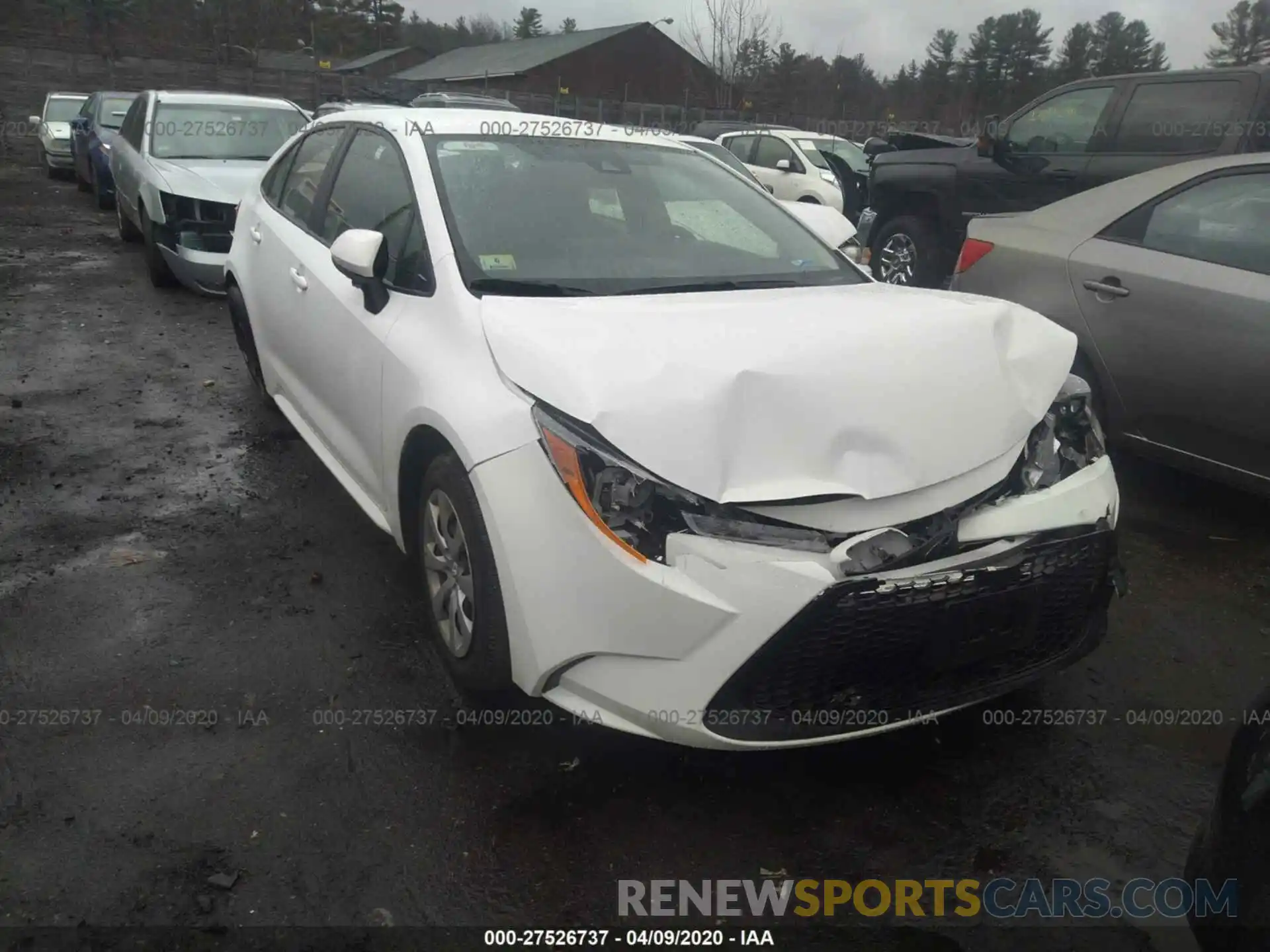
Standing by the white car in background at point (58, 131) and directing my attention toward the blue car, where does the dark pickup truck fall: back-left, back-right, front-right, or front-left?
front-left

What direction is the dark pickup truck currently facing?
to the viewer's left

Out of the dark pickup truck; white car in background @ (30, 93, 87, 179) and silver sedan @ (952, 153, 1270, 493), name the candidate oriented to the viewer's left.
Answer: the dark pickup truck

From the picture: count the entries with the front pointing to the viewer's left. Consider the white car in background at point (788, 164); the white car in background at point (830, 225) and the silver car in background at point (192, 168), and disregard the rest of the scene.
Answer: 0

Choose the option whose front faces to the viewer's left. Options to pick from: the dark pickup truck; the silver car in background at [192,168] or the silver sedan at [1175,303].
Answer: the dark pickup truck

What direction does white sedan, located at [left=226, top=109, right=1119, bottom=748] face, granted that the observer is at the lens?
facing the viewer and to the right of the viewer

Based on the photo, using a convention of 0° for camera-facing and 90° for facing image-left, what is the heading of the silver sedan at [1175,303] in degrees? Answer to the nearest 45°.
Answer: approximately 315°

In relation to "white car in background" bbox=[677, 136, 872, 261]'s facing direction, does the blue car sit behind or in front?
behind
